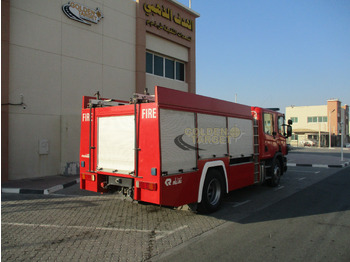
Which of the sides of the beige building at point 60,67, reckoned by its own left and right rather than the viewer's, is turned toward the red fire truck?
front

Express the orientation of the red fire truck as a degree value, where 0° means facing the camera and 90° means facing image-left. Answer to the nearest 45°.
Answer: approximately 225°

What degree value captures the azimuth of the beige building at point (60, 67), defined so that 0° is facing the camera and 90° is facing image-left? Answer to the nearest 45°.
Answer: approximately 315°

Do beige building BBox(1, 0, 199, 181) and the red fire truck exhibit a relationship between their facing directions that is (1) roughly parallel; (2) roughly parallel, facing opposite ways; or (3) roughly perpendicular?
roughly perpendicular

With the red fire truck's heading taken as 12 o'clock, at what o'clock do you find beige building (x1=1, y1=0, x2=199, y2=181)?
The beige building is roughly at 9 o'clock from the red fire truck.

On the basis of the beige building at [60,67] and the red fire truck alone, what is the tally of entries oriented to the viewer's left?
0
